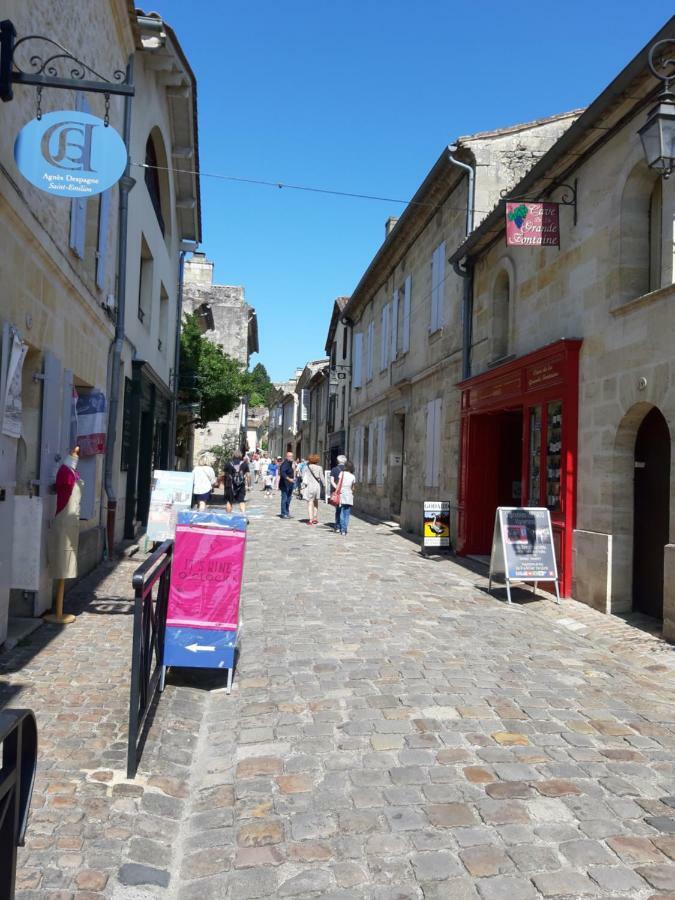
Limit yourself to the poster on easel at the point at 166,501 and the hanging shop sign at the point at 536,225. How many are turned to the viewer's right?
0

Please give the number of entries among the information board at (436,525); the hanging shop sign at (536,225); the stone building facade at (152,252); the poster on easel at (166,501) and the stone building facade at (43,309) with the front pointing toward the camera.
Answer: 3

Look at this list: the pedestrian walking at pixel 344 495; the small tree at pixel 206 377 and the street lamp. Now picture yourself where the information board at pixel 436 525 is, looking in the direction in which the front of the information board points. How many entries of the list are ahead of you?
1

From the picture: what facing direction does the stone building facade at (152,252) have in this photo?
to the viewer's right

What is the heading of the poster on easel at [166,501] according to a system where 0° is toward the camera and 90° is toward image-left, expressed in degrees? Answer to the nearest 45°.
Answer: approximately 0°

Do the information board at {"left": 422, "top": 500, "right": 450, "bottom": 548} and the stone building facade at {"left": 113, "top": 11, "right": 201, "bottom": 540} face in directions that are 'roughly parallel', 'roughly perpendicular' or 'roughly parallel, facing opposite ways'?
roughly perpendicular

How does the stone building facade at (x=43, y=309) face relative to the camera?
to the viewer's right

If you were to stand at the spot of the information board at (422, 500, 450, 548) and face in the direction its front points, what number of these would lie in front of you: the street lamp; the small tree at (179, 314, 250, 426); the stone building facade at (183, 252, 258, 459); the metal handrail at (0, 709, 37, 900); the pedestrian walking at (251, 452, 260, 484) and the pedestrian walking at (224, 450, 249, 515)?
2

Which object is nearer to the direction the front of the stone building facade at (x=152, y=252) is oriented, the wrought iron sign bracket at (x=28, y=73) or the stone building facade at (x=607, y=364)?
the stone building facade
